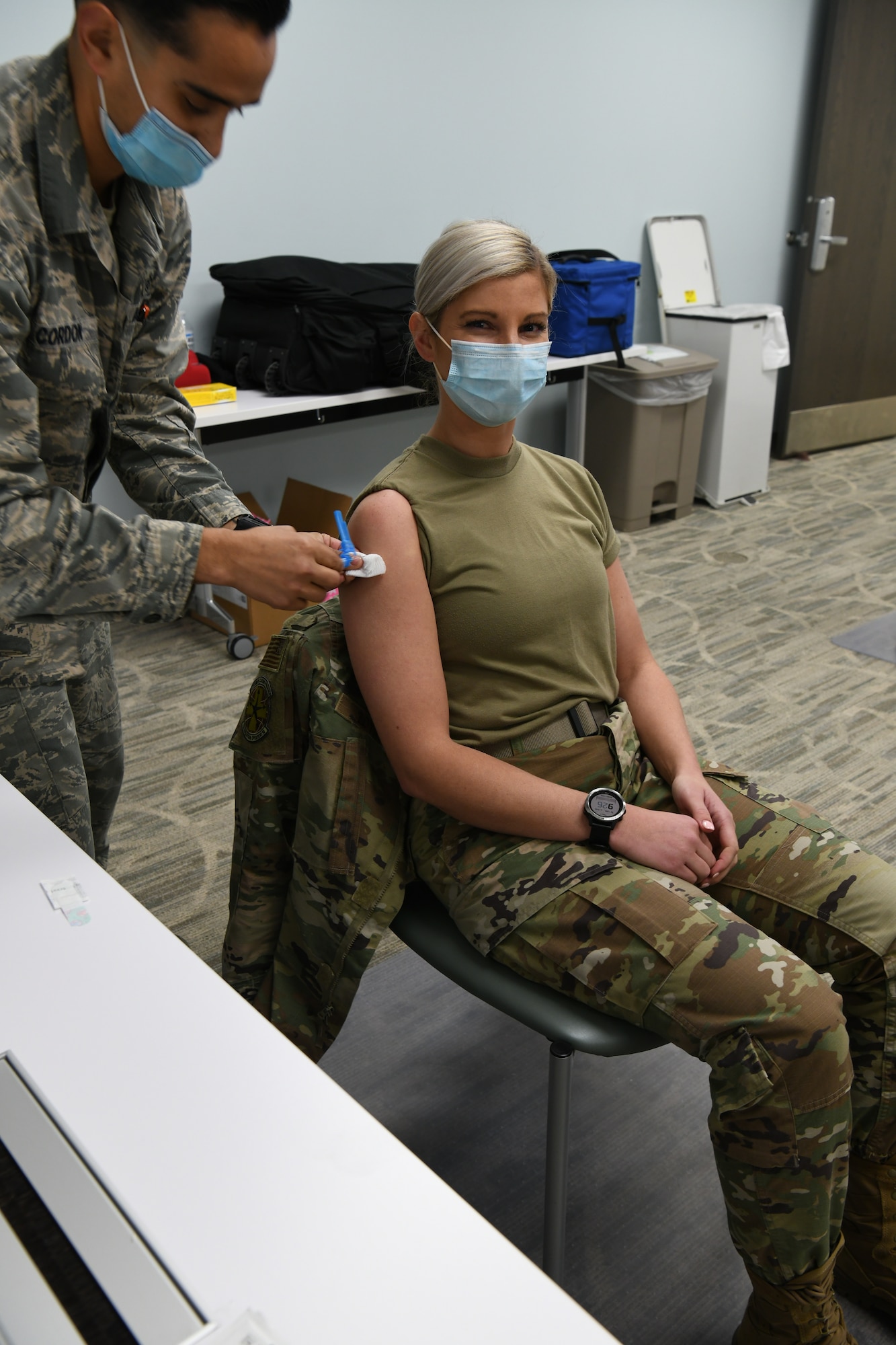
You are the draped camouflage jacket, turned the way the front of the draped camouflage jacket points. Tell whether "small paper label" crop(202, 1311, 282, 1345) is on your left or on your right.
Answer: on your right

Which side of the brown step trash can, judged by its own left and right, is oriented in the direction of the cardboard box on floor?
right

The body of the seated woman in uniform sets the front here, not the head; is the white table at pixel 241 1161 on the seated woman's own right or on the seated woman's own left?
on the seated woman's own right

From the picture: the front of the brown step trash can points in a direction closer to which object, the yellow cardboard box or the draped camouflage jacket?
the draped camouflage jacket

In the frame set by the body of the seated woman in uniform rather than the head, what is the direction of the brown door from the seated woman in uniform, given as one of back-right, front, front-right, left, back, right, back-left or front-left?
back-left

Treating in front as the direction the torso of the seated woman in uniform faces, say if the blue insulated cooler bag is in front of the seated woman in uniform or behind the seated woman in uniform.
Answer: behind

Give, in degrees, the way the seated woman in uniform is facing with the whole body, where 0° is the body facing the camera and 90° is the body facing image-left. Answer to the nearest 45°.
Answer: approximately 315°

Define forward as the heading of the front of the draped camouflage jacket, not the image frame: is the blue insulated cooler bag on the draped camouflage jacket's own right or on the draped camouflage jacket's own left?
on the draped camouflage jacket's own left
